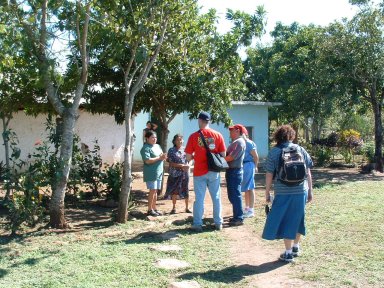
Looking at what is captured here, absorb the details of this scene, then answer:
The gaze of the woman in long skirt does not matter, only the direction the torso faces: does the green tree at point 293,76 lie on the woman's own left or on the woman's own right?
on the woman's own left

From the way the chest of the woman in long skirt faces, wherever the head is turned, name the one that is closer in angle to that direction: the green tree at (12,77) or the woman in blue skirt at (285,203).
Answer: the woman in blue skirt

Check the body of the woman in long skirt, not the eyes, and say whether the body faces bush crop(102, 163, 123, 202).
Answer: no

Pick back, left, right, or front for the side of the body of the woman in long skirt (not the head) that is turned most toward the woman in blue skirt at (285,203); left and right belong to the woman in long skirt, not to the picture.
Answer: front

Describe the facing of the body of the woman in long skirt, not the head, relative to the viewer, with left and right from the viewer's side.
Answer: facing the viewer and to the right of the viewer

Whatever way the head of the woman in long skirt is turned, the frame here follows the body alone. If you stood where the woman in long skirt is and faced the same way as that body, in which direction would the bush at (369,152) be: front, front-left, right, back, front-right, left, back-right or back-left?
left

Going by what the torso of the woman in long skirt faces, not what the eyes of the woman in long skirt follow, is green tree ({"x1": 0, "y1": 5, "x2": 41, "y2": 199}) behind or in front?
behind

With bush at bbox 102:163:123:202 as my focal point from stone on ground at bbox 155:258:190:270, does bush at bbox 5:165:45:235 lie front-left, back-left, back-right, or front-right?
front-left

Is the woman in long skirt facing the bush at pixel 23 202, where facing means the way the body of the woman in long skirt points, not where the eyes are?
no
